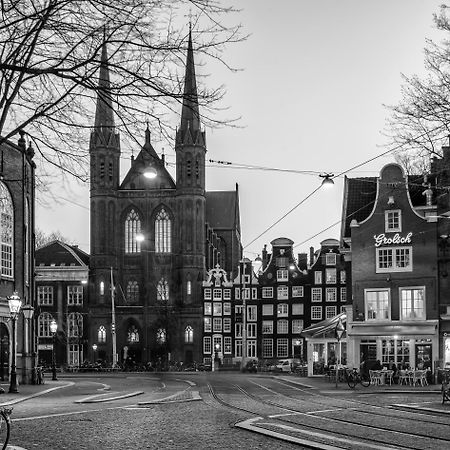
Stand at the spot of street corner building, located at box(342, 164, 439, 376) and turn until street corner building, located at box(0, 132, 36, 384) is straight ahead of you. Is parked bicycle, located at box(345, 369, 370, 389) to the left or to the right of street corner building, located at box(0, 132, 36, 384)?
left

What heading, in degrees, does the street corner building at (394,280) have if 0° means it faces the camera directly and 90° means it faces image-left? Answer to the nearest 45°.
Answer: approximately 0°

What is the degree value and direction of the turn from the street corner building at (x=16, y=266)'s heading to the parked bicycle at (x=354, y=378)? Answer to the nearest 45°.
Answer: approximately 45° to its left

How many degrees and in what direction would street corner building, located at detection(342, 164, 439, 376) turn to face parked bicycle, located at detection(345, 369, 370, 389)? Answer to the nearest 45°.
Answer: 0° — it already faces it

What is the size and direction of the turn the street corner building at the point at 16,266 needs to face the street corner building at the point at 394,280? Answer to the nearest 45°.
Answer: approximately 45° to its left

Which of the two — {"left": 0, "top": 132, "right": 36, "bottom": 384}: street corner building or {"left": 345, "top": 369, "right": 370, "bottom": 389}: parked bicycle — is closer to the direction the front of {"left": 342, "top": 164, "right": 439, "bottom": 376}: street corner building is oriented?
the parked bicycle

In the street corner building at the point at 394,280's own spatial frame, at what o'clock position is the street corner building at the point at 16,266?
the street corner building at the point at 16,266 is roughly at 2 o'clock from the street corner building at the point at 394,280.

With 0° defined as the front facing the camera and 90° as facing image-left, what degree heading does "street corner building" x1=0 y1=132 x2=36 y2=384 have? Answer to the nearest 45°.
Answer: approximately 315°
